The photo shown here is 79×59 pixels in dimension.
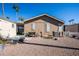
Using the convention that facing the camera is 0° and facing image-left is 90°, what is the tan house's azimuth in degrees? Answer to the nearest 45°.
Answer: approximately 0°

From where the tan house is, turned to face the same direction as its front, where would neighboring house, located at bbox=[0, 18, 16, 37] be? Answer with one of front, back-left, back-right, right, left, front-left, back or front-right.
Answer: right

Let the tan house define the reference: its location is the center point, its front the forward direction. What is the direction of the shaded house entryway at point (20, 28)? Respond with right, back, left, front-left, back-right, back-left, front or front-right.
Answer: right

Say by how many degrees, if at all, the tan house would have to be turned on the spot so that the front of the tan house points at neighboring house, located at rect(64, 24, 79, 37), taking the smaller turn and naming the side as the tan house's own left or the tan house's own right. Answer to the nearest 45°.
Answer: approximately 90° to the tan house's own left

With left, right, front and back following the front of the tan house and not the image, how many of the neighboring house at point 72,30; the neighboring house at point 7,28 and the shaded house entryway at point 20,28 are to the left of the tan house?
1
